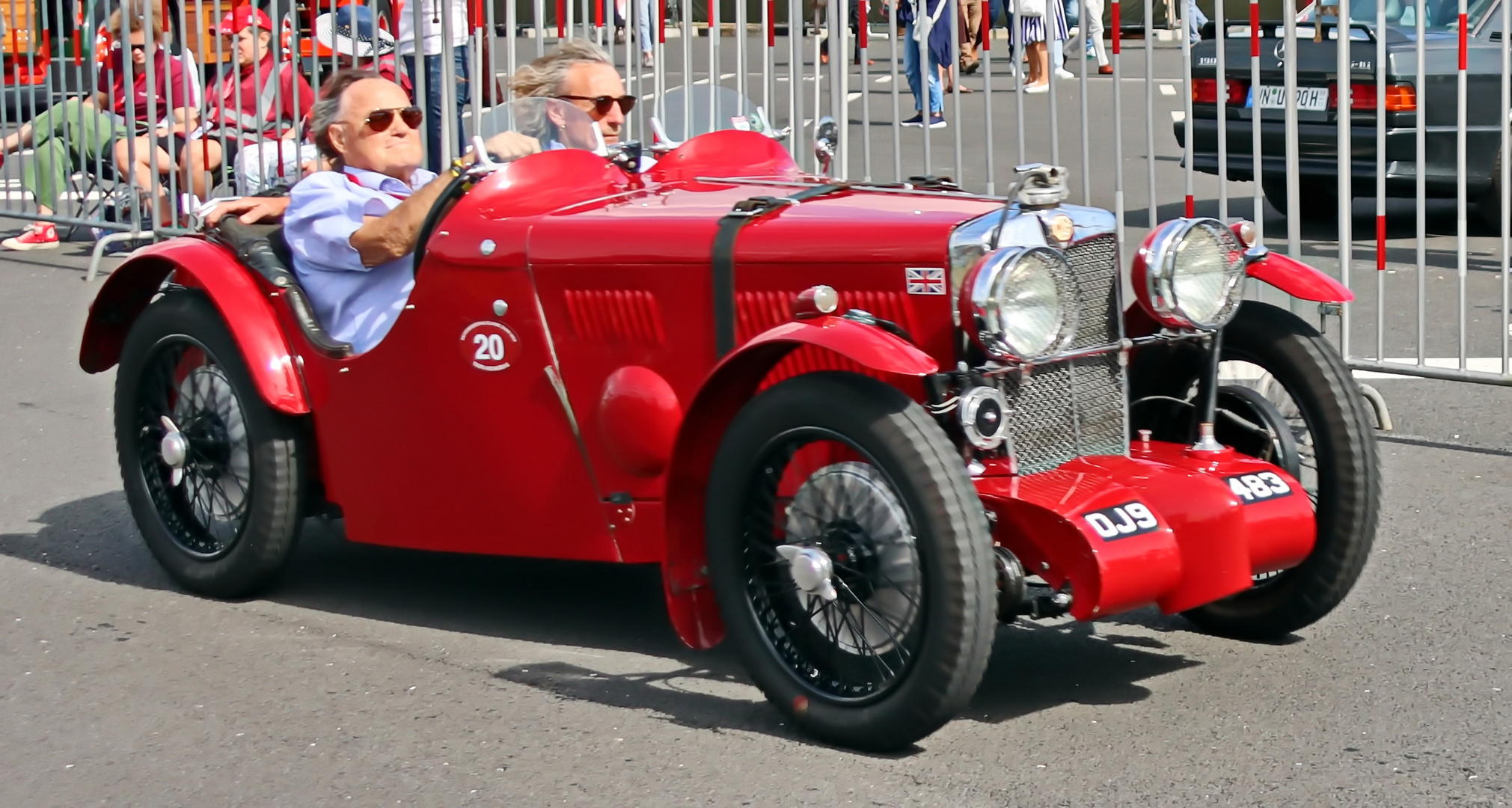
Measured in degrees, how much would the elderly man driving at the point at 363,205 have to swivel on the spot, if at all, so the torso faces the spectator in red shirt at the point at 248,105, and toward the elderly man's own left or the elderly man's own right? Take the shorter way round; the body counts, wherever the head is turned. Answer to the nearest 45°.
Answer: approximately 135° to the elderly man's own left

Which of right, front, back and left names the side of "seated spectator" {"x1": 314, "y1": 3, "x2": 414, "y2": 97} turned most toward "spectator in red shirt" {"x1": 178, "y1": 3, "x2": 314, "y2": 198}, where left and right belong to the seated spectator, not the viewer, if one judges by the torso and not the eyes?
right

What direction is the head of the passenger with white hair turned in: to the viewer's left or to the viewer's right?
to the viewer's right

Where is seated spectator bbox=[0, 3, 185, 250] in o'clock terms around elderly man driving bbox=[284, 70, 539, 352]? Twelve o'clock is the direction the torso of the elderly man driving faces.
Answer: The seated spectator is roughly at 7 o'clock from the elderly man driving.

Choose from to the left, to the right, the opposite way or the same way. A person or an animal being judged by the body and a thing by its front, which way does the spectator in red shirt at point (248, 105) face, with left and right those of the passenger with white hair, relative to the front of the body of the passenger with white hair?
to the right

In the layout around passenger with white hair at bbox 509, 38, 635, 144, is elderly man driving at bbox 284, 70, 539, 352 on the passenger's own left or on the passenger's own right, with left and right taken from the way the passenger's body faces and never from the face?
on the passenger's own right

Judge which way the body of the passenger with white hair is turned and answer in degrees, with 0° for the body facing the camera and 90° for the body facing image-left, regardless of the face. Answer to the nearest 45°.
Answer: approximately 315°

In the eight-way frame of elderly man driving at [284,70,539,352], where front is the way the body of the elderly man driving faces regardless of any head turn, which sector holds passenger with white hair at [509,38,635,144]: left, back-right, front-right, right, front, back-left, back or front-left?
left

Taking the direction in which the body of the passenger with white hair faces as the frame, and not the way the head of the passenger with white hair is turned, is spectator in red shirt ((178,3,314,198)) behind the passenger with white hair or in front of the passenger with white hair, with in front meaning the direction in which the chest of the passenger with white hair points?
behind

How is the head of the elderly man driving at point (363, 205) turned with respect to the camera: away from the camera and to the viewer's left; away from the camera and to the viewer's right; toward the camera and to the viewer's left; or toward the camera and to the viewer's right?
toward the camera and to the viewer's right

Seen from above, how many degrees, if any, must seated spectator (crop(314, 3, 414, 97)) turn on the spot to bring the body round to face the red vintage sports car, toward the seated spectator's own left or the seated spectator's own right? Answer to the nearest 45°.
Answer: approximately 45° to the seated spectator's own left

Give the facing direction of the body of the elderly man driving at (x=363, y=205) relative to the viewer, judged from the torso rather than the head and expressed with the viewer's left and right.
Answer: facing the viewer and to the right of the viewer

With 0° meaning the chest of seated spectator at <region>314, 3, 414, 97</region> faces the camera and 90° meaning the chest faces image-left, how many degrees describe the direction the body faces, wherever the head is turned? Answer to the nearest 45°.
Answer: approximately 45°
